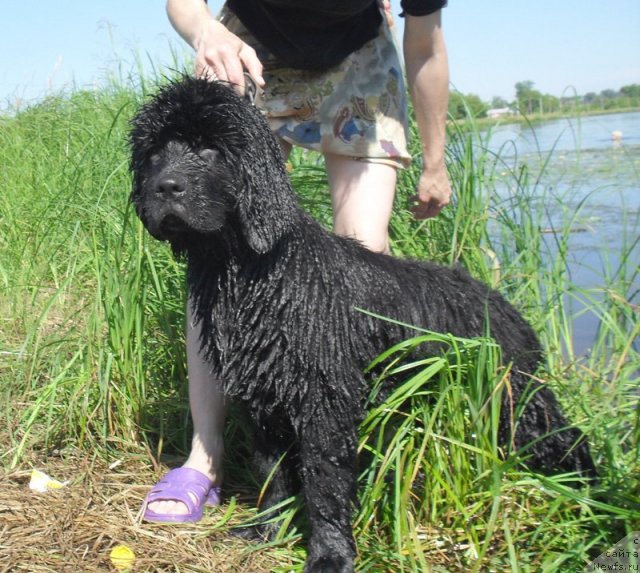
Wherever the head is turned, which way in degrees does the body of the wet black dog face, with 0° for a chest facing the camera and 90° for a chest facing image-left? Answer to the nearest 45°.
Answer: approximately 45°

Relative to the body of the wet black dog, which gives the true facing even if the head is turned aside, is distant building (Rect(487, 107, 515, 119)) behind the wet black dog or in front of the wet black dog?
behind

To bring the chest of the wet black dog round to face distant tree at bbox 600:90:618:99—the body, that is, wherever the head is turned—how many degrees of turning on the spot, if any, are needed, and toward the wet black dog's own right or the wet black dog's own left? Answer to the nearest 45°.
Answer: approximately 180°

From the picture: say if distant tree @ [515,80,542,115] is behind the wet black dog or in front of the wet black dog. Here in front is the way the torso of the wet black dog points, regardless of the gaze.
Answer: behind

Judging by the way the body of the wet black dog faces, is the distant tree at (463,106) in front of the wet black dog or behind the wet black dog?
behind
